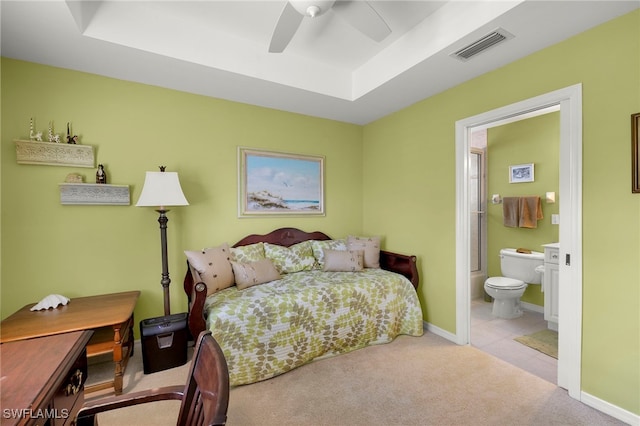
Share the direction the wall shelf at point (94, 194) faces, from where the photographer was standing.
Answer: facing the viewer

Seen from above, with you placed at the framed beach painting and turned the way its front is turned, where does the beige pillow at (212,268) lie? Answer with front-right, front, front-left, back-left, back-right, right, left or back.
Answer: right

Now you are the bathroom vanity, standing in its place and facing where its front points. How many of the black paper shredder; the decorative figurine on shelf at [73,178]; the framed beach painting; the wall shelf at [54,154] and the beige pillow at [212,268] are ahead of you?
5

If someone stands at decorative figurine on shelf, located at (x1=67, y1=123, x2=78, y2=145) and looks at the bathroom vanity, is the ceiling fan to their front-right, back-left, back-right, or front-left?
front-right

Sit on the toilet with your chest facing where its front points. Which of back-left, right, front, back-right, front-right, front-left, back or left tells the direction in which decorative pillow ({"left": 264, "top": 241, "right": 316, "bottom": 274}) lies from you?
front

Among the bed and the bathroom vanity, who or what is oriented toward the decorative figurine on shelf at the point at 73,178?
the bathroom vanity

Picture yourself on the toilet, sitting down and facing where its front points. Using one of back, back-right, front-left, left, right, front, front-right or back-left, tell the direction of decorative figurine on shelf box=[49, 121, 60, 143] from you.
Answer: front

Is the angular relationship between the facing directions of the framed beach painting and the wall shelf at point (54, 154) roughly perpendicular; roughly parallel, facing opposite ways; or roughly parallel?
roughly parallel
